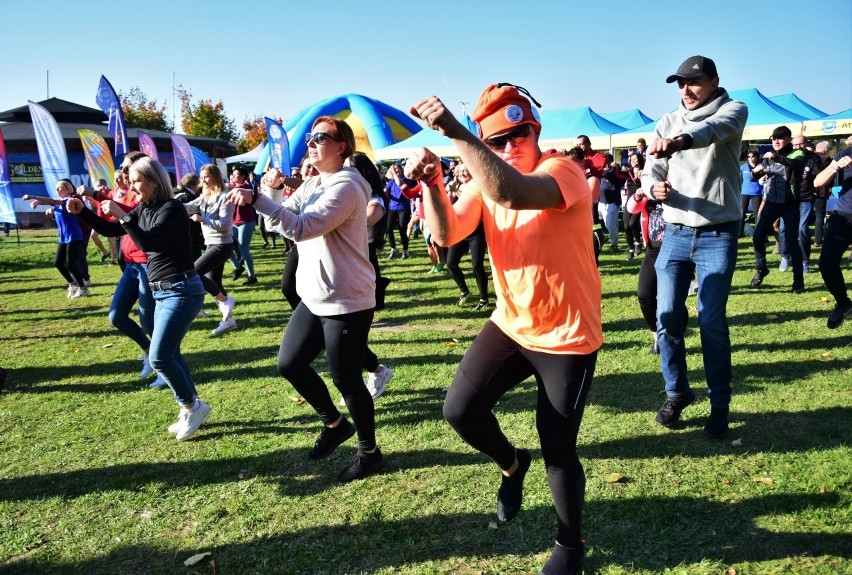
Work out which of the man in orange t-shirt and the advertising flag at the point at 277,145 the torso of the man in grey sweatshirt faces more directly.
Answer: the man in orange t-shirt

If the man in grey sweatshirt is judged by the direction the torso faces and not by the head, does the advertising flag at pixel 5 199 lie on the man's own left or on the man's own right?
on the man's own right

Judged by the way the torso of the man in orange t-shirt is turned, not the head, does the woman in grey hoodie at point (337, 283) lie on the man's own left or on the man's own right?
on the man's own right

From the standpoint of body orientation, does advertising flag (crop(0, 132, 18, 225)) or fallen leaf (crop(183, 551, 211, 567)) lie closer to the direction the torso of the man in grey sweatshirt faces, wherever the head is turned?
the fallen leaf

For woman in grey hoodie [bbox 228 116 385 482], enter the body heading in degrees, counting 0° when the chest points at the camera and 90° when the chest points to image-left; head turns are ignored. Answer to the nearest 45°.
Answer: approximately 45°

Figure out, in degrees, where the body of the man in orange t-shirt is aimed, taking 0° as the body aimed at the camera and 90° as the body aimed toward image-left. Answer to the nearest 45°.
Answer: approximately 45°

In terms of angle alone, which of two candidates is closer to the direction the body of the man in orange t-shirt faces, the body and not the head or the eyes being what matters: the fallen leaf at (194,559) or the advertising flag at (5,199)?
the fallen leaf

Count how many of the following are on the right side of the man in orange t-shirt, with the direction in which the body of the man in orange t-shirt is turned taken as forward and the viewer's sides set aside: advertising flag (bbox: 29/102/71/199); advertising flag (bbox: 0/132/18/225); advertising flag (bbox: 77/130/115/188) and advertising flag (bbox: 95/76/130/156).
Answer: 4

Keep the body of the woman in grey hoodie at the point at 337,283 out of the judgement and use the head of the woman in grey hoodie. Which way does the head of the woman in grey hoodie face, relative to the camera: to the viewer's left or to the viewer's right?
to the viewer's left
